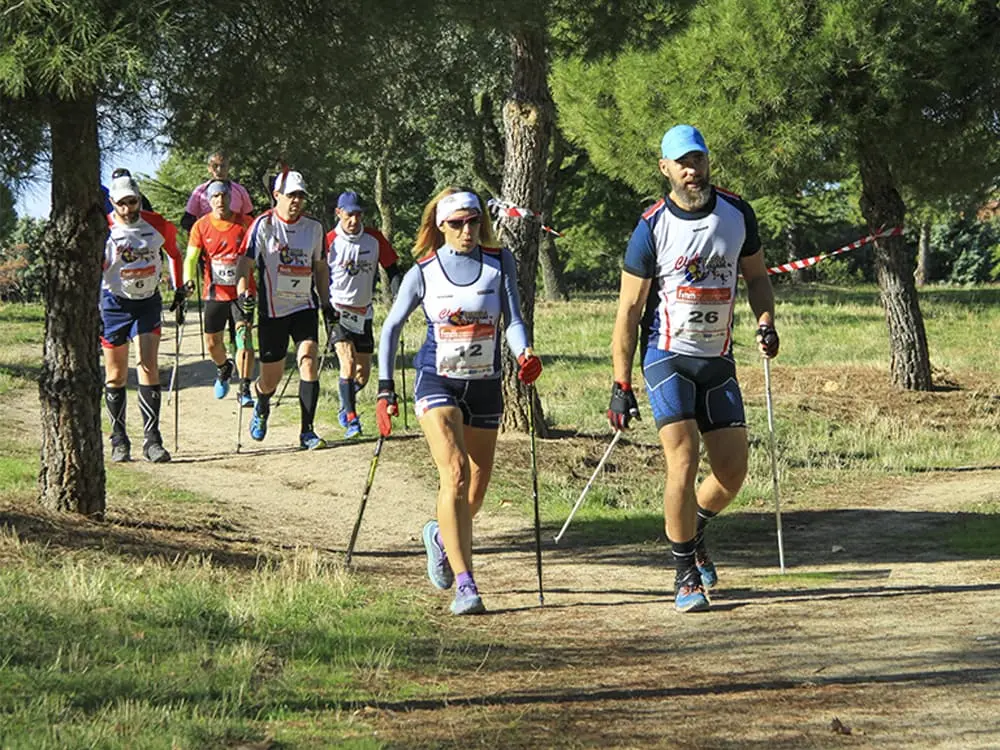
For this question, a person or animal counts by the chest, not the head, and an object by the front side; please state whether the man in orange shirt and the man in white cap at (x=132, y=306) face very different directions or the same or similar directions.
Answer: same or similar directions

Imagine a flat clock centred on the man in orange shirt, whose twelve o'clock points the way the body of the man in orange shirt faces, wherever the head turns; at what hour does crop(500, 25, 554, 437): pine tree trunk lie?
The pine tree trunk is roughly at 10 o'clock from the man in orange shirt.

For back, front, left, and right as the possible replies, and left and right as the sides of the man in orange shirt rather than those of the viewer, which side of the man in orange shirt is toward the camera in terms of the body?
front

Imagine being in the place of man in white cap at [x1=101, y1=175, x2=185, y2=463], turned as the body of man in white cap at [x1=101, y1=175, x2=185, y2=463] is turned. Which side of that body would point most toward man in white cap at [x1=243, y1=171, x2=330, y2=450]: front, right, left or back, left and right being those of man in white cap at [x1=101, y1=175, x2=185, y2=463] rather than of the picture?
left

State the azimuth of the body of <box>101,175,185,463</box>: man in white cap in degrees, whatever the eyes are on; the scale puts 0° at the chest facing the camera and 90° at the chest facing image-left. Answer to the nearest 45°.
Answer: approximately 0°

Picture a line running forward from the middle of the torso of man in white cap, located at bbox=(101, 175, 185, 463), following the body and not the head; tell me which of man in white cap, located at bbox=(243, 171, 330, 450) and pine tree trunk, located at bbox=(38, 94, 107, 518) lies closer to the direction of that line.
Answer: the pine tree trunk

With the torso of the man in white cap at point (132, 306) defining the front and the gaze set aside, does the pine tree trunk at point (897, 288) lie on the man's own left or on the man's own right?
on the man's own left

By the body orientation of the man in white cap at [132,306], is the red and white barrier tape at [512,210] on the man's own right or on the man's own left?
on the man's own left

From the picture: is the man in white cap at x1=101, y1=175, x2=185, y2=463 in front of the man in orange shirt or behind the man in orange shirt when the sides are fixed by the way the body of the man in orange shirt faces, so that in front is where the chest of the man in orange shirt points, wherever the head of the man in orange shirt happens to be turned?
in front

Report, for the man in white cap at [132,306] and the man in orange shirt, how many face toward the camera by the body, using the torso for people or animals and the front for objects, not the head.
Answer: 2

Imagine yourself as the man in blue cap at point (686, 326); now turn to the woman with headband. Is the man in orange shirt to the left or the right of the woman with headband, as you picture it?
right

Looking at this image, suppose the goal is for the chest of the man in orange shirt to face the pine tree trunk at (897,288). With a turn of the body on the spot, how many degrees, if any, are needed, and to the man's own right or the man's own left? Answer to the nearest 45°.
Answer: approximately 90° to the man's own left

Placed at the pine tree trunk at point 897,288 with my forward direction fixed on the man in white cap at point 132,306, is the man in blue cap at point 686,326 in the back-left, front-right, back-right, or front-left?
front-left
